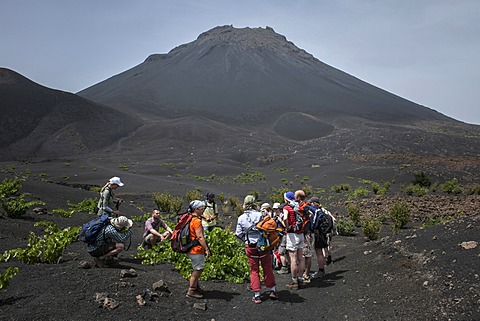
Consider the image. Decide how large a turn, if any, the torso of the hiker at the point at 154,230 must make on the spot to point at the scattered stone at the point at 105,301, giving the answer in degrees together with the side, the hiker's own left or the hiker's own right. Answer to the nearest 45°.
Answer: approximately 45° to the hiker's own right

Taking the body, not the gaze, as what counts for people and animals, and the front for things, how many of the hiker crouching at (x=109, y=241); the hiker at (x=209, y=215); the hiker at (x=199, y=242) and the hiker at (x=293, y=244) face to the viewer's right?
2

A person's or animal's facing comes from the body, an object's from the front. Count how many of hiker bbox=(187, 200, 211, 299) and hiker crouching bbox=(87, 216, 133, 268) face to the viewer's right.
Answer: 2

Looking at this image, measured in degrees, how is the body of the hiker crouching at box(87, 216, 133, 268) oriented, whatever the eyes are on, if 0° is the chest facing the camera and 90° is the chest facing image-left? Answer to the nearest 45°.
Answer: approximately 270°

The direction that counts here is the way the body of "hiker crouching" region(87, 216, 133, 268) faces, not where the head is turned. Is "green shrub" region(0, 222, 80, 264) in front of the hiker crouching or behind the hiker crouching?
behind

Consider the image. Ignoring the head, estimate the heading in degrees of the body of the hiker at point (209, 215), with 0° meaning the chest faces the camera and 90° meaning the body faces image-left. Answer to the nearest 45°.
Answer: approximately 0°

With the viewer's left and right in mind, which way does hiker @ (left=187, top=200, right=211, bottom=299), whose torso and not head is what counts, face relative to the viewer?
facing to the right of the viewer

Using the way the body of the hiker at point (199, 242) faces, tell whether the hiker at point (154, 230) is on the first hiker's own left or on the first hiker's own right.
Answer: on the first hiker's own left
